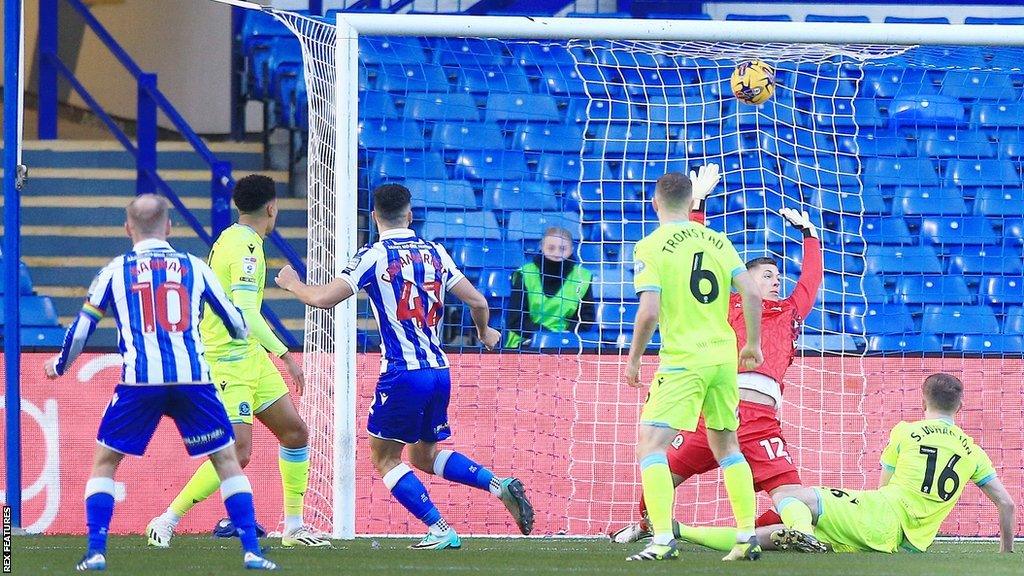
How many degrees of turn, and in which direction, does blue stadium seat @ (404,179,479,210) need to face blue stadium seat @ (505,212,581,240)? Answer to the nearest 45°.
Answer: approximately 90° to its left

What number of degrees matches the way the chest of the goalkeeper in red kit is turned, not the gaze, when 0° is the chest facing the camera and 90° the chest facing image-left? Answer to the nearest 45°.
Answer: approximately 0°

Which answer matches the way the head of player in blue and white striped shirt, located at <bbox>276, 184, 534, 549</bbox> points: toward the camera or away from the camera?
away from the camera

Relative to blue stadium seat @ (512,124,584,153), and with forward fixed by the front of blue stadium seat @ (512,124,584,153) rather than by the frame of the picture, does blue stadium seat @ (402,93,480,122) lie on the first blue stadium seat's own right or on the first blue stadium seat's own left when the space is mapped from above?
on the first blue stadium seat's own right

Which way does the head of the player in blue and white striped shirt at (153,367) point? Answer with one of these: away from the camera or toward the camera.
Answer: away from the camera

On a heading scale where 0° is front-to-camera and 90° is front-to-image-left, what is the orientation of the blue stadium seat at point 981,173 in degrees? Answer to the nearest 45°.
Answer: approximately 0°
